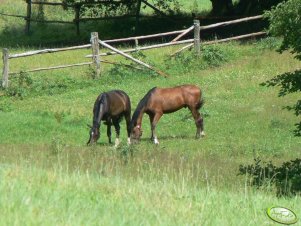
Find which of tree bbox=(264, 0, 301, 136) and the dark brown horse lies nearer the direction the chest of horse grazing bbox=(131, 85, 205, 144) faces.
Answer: the dark brown horse

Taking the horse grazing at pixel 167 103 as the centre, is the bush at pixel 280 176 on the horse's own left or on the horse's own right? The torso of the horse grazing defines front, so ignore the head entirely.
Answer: on the horse's own left

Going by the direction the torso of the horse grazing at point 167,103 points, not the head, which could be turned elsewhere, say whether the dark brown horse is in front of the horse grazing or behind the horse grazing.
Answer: in front

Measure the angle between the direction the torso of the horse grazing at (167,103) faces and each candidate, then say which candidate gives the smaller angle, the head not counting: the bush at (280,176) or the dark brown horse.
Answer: the dark brown horse

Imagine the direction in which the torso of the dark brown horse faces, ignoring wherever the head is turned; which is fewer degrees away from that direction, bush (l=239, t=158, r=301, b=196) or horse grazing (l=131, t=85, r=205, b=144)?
the bush

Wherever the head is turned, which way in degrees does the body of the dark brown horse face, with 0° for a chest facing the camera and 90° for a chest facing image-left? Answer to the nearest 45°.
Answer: approximately 45°

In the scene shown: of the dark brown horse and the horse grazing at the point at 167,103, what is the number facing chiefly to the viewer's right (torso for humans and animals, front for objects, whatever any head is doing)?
0

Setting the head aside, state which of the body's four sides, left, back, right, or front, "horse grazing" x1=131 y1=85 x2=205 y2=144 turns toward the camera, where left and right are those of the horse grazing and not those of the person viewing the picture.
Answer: left
